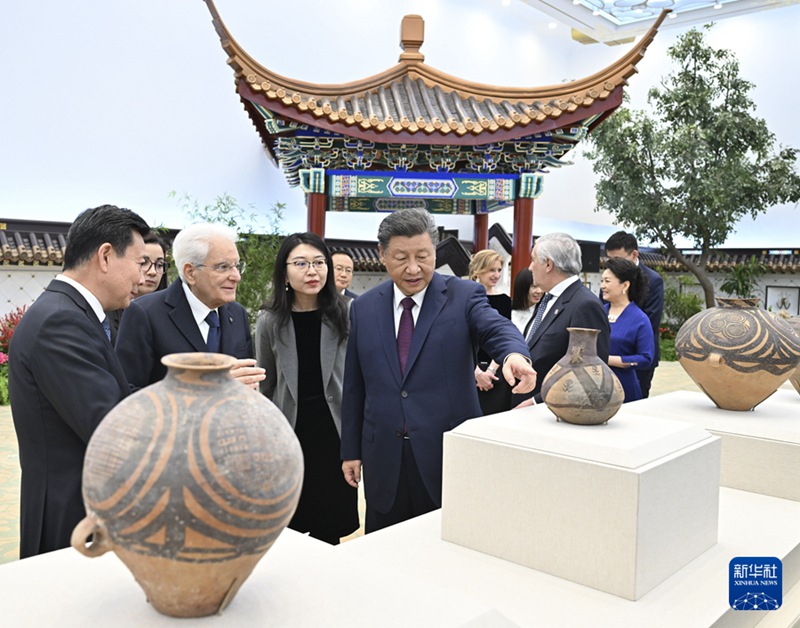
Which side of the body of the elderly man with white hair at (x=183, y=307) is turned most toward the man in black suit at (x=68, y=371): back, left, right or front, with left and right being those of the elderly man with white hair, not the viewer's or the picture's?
right

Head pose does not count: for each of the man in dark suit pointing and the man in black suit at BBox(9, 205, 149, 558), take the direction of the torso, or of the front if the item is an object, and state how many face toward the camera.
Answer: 1

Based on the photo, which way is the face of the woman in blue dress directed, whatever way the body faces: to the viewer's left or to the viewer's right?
to the viewer's left

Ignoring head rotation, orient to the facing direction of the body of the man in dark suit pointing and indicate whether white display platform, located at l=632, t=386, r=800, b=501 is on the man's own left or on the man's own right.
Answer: on the man's own left

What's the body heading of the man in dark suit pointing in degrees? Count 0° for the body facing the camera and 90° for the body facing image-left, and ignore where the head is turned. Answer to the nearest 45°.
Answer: approximately 0°

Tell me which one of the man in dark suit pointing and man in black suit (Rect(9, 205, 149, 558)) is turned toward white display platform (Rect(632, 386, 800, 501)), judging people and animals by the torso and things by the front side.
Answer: the man in black suit

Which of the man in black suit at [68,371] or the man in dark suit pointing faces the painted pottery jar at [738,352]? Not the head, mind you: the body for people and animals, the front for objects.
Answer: the man in black suit

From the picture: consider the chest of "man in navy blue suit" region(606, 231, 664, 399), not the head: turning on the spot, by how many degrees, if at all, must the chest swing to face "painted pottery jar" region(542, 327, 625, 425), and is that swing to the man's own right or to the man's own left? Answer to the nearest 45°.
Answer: approximately 45° to the man's own left

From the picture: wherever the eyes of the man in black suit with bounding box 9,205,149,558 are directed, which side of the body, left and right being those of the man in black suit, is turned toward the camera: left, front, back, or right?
right
